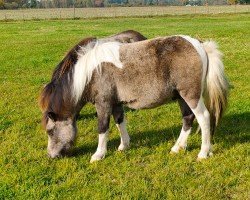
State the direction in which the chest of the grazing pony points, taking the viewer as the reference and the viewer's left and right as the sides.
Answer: facing to the left of the viewer
